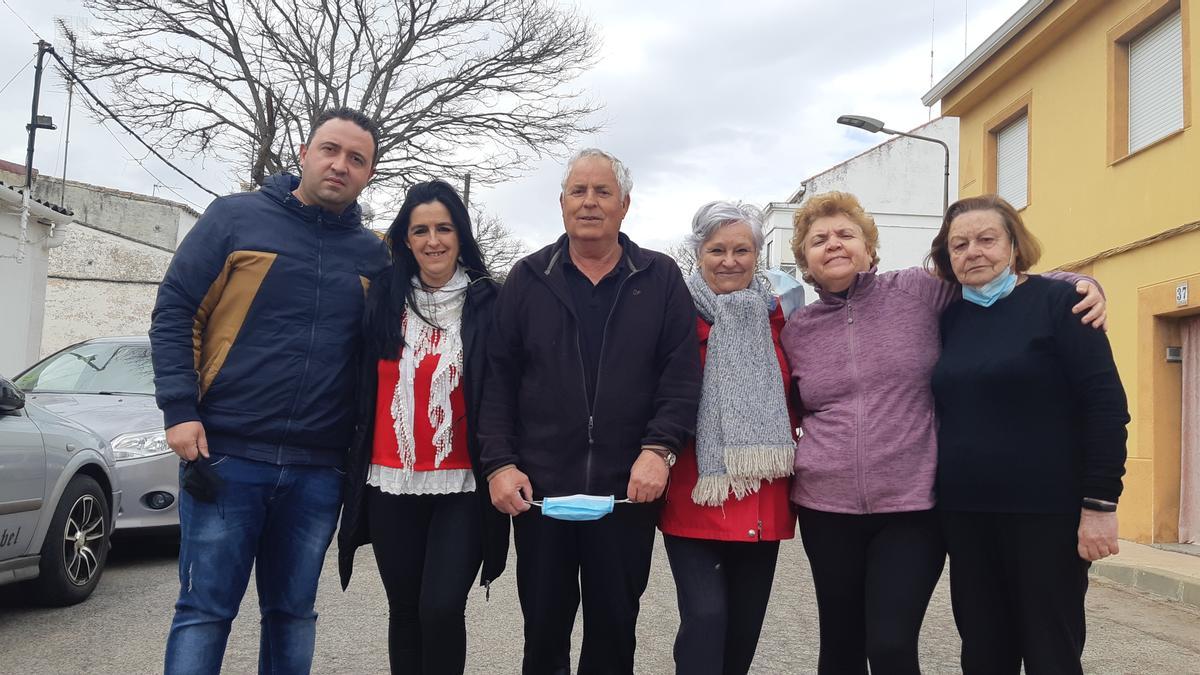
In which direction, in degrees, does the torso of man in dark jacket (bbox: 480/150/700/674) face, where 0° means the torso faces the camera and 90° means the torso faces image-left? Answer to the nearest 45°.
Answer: approximately 0°

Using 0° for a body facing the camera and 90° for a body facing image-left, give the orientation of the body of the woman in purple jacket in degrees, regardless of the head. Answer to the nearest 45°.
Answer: approximately 0°

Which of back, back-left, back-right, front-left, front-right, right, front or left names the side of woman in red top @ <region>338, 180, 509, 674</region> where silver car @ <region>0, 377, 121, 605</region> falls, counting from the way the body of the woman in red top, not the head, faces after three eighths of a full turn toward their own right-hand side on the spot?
front

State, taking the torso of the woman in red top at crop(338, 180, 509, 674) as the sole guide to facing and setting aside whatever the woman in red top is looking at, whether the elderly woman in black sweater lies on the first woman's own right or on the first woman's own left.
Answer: on the first woman's own left

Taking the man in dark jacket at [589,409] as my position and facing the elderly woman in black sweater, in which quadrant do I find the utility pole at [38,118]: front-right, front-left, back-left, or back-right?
back-left

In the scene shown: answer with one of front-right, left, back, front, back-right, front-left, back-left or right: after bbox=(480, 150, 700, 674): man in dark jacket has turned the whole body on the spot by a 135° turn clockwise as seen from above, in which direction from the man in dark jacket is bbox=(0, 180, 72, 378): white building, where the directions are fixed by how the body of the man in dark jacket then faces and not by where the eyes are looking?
front
